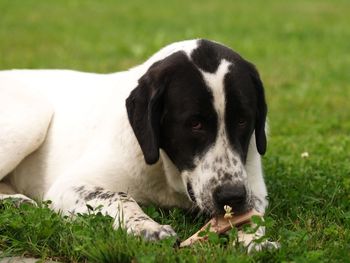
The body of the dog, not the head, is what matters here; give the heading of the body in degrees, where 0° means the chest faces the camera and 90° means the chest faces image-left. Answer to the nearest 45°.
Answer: approximately 315°
